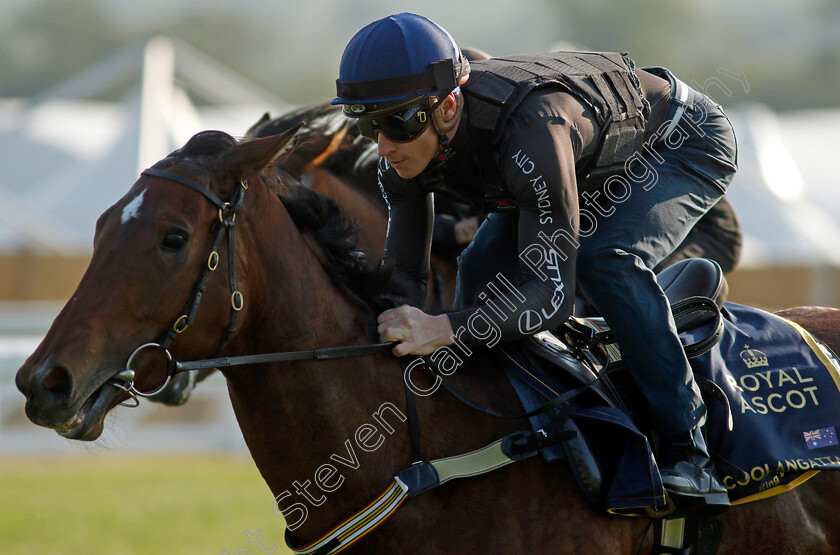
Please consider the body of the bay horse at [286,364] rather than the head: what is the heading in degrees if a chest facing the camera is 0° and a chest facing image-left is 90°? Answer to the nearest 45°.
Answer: approximately 90°

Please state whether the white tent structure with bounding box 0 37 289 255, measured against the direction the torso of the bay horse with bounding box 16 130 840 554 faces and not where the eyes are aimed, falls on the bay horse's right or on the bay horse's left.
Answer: on the bay horse's right
